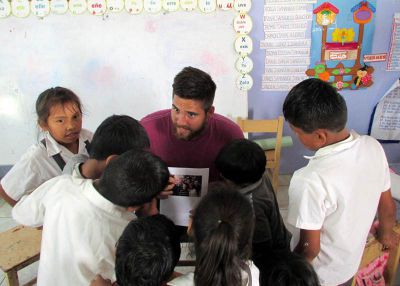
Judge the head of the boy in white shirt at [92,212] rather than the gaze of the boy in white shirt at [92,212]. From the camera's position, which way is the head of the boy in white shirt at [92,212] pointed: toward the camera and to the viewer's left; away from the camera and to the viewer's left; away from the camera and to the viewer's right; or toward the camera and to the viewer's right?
away from the camera and to the viewer's right

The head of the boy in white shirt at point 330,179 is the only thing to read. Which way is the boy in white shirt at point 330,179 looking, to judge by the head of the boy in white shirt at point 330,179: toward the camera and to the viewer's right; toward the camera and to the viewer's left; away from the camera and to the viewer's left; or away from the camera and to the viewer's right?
away from the camera and to the viewer's left

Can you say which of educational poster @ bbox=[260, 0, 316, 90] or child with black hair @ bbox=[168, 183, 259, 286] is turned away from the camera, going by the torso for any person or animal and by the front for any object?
the child with black hair

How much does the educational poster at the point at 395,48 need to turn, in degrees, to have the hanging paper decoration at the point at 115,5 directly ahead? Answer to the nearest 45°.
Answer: approximately 45° to its right

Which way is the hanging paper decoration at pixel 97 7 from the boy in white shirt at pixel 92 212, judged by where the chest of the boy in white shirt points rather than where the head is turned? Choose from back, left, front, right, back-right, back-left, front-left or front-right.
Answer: front-left

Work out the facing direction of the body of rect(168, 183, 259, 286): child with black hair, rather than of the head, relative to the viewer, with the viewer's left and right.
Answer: facing away from the viewer

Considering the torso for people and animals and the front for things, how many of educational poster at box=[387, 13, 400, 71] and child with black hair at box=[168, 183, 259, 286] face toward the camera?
1

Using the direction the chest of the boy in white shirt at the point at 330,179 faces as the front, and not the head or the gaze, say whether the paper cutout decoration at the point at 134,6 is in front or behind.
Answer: in front

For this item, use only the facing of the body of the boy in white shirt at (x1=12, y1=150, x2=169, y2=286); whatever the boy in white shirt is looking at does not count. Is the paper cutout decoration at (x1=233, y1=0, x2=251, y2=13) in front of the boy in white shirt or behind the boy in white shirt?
in front

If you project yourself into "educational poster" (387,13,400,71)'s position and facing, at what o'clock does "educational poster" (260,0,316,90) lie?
"educational poster" (260,0,316,90) is roughly at 2 o'clock from "educational poster" (387,13,400,71).

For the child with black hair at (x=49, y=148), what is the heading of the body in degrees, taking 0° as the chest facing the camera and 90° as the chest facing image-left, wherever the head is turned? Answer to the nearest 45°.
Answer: approximately 315°

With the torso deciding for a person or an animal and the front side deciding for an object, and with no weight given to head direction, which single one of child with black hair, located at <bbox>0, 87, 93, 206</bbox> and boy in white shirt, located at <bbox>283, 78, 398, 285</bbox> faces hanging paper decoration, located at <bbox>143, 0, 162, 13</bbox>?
the boy in white shirt

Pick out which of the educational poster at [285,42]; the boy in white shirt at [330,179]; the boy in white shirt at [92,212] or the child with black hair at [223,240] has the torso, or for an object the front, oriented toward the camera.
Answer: the educational poster

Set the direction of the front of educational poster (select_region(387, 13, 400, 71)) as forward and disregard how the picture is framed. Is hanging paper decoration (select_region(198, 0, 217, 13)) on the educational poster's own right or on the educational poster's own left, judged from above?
on the educational poster's own right
